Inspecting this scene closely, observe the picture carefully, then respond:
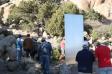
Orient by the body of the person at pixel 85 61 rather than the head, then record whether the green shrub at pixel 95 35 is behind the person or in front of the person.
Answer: in front

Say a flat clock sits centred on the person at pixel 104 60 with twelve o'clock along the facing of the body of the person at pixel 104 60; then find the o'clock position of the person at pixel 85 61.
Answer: the person at pixel 85 61 is roughly at 10 o'clock from the person at pixel 104 60.

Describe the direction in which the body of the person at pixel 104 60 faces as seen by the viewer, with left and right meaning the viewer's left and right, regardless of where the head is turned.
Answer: facing away from the viewer and to the left of the viewer

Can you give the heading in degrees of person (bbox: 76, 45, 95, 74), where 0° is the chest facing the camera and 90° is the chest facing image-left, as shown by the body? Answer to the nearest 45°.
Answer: approximately 180°

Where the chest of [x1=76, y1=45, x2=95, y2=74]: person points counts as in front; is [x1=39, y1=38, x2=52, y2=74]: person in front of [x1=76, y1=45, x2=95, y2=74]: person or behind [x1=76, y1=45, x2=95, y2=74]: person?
in front

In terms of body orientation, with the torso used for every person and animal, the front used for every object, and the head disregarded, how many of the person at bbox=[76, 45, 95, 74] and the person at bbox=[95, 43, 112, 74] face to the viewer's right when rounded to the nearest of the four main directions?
0
